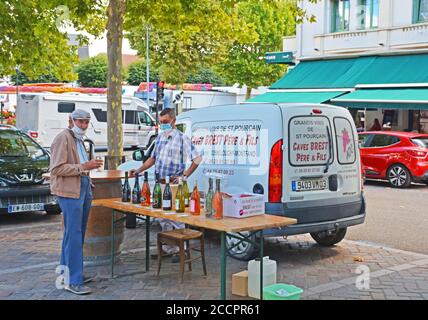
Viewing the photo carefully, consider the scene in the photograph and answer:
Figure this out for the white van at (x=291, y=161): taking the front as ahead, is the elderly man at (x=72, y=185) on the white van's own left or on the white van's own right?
on the white van's own left

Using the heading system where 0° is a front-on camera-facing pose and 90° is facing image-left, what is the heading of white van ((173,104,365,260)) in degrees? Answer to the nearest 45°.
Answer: approximately 135°

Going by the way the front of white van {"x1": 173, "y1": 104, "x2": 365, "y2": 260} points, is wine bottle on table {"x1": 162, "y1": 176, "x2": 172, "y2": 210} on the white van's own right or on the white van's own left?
on the white van's own left

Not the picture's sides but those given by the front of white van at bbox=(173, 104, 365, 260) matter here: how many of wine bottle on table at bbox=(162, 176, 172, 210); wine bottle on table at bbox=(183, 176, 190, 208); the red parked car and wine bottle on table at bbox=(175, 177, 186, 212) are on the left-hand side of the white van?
3

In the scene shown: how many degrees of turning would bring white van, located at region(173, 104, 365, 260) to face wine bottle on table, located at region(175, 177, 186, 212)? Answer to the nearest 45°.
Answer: approximately 90° to its left

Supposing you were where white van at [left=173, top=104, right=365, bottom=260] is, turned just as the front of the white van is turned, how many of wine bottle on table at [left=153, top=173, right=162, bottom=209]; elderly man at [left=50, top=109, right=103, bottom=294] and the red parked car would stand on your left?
2

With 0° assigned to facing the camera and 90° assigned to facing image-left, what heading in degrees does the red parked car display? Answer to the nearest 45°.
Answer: approximately 135°
